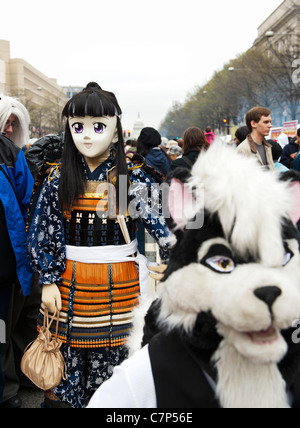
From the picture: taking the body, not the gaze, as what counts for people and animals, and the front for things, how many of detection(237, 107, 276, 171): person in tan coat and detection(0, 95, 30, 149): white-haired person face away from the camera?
0

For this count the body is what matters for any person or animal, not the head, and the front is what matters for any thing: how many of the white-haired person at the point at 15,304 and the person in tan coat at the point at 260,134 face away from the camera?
0

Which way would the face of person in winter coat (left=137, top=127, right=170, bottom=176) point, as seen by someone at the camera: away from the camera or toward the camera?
away from the camera

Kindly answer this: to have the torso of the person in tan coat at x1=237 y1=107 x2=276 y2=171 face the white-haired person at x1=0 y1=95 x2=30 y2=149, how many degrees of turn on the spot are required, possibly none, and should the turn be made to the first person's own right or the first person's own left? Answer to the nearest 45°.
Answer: approximately 90° to the first person's own right

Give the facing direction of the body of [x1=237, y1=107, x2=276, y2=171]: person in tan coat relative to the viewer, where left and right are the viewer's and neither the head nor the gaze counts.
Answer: facing the viewer and to the right of the viewer
